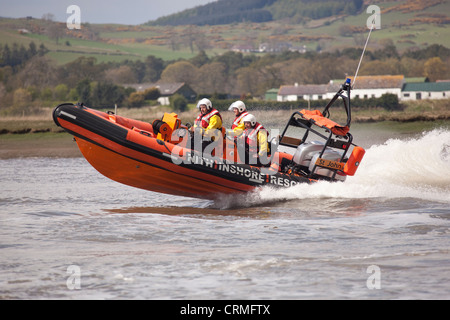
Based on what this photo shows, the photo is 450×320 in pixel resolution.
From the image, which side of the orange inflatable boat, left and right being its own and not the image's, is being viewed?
left
